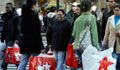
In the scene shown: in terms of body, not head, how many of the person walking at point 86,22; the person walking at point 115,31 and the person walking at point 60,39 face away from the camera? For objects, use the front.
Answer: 1

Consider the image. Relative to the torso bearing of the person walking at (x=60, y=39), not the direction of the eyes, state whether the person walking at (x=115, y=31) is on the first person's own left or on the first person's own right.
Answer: on the first person's own left

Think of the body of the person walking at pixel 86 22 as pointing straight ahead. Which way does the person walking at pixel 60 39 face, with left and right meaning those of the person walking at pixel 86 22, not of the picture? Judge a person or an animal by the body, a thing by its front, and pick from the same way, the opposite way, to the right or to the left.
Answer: the opposite way

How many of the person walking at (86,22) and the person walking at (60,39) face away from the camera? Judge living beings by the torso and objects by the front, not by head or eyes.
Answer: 1

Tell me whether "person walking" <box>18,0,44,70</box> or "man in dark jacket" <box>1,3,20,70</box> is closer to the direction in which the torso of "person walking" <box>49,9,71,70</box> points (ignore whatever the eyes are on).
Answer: the person walking
